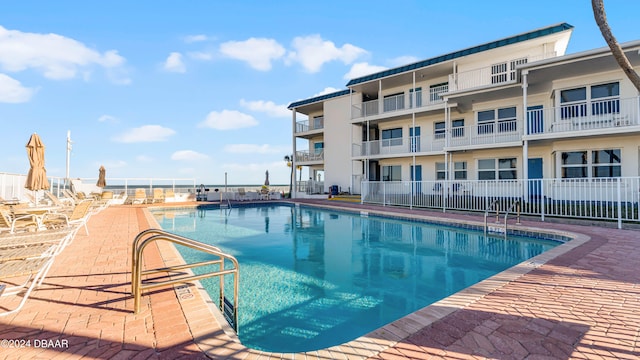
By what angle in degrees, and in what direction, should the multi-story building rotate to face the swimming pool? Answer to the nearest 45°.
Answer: approximately 45° to its left

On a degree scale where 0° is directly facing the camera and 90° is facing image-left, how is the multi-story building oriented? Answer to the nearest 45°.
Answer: approximately 45°

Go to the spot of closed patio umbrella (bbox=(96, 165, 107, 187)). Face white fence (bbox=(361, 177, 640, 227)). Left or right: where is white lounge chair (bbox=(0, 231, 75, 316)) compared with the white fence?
right

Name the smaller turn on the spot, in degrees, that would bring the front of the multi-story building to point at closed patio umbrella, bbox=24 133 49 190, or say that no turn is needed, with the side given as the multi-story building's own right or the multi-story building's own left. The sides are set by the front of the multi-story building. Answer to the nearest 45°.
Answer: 0° — it already faces it
